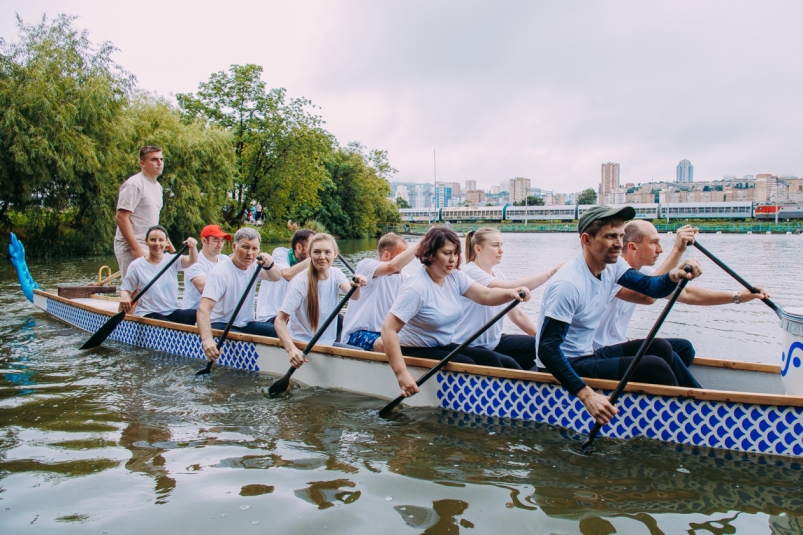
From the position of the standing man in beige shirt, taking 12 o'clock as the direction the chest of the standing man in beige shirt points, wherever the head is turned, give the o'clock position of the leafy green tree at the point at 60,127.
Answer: The leafy green tree is roughly at 7 o'clock from the standing man in beige shirt.
